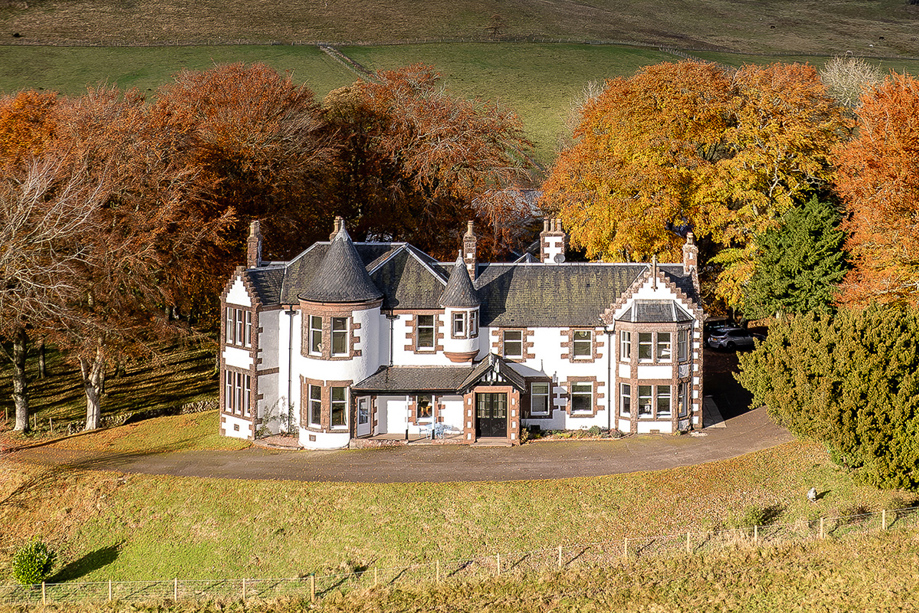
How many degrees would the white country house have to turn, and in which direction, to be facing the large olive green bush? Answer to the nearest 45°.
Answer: approximately 45° to its left

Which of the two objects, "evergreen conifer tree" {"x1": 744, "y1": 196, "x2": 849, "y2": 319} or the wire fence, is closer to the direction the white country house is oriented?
the wire fence

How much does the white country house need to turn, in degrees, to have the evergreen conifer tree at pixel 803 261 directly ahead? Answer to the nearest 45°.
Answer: approximately 90° to its left

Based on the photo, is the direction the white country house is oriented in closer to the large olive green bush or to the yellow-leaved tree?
the large olive green bush

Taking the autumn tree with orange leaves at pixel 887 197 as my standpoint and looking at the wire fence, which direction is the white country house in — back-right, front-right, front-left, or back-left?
front-right

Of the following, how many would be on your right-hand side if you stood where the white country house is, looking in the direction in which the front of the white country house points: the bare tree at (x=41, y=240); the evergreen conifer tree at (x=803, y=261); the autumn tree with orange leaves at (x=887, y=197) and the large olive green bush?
1

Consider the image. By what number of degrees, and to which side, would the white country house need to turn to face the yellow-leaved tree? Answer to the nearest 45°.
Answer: approximately 135° to its left

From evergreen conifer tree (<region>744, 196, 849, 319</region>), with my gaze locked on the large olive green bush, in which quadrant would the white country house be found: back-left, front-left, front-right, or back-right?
front-right

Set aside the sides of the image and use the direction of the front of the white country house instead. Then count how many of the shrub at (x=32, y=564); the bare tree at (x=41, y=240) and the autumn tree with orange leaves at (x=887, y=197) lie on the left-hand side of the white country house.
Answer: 1

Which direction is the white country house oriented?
toward the camera

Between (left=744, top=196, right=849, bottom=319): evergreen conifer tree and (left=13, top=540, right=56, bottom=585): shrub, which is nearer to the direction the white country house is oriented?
the shrub

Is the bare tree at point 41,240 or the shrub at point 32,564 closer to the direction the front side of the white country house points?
the shrub

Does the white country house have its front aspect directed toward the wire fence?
yes

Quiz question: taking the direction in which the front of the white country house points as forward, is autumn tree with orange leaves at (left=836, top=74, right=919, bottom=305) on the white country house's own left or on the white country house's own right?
on the white country house's own left

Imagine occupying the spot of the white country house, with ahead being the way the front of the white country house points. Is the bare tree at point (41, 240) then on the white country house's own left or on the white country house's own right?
on the white country house's own right
